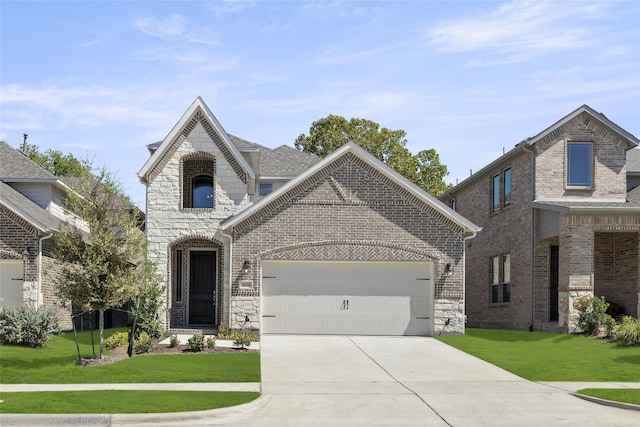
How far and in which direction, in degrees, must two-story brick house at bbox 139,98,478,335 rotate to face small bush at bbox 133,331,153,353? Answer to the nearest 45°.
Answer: approximately 45° to its right

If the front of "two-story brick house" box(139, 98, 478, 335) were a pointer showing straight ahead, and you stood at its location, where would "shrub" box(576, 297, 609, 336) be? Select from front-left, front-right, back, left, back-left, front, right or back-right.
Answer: left

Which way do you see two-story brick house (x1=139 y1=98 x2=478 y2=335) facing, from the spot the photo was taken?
facing the viewer

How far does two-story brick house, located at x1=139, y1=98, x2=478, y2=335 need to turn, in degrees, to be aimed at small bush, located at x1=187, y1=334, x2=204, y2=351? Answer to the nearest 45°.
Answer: approximately 45° to its right

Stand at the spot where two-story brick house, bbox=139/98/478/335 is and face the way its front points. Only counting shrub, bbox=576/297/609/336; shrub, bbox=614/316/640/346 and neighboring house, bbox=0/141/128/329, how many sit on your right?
1

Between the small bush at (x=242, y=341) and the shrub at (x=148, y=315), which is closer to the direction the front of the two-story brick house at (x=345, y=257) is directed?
the small bush

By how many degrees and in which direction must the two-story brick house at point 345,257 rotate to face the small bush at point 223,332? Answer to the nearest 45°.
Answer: approximately 90° to its right

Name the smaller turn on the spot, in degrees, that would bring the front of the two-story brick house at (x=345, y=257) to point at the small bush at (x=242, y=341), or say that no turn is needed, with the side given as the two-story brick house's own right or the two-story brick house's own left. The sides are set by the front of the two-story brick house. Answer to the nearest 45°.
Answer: approximately 45° to the two-story brick house's own right

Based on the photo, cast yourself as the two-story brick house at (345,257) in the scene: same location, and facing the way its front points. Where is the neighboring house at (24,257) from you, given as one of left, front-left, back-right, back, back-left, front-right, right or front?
right

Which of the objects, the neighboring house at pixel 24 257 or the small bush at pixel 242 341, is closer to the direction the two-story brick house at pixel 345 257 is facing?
the small bush
